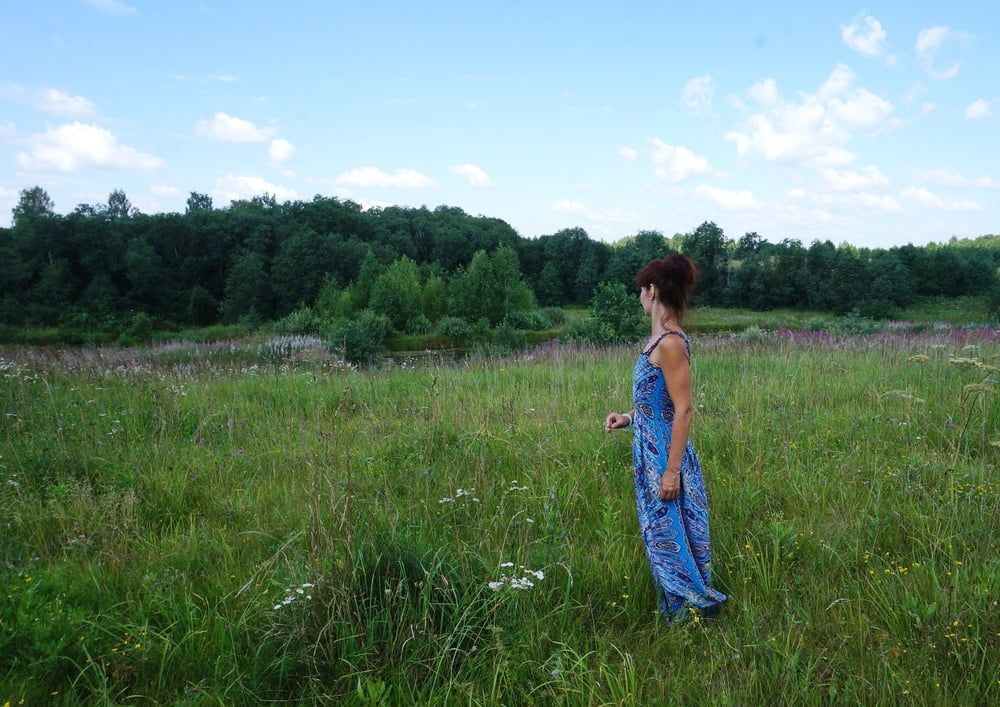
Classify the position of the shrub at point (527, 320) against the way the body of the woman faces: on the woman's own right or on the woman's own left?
on the woman's own right

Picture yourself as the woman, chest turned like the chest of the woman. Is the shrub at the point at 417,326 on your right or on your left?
on your right

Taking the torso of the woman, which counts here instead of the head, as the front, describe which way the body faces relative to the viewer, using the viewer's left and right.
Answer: facing to the left of the viewer

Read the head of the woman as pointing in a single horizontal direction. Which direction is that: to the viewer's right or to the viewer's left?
to the viewer's left

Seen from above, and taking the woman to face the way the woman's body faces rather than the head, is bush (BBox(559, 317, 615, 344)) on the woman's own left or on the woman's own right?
on the woman's own right

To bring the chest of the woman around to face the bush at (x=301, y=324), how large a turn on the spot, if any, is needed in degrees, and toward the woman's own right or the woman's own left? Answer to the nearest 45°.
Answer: approximately 45° to the woman's own right
